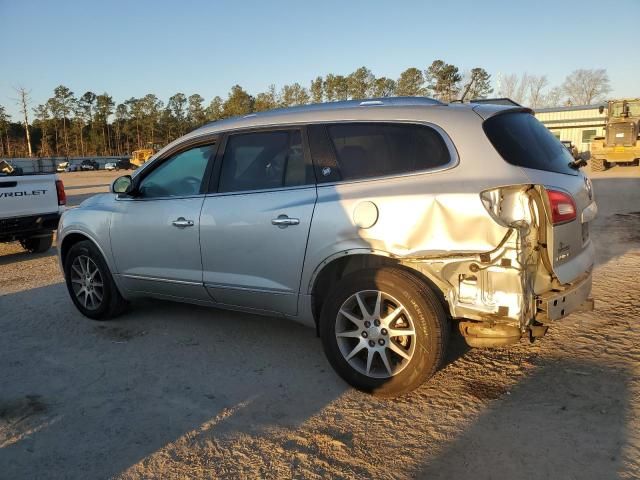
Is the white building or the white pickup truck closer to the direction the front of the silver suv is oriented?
the white pickup truck

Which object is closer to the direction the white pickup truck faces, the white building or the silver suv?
the white building

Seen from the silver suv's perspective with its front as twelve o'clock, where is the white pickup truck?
The white pickup truck is roughly at 12 o'clock from the silver suv.

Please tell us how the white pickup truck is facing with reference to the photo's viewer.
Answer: facing away from the viewer

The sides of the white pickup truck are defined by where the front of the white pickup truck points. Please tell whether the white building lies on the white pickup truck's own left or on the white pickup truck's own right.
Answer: on the white pickup truck's own right

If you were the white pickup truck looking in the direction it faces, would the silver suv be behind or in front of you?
behind

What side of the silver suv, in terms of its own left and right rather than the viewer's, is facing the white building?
right

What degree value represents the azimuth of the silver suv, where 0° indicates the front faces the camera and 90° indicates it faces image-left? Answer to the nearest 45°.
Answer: approximately 135°
